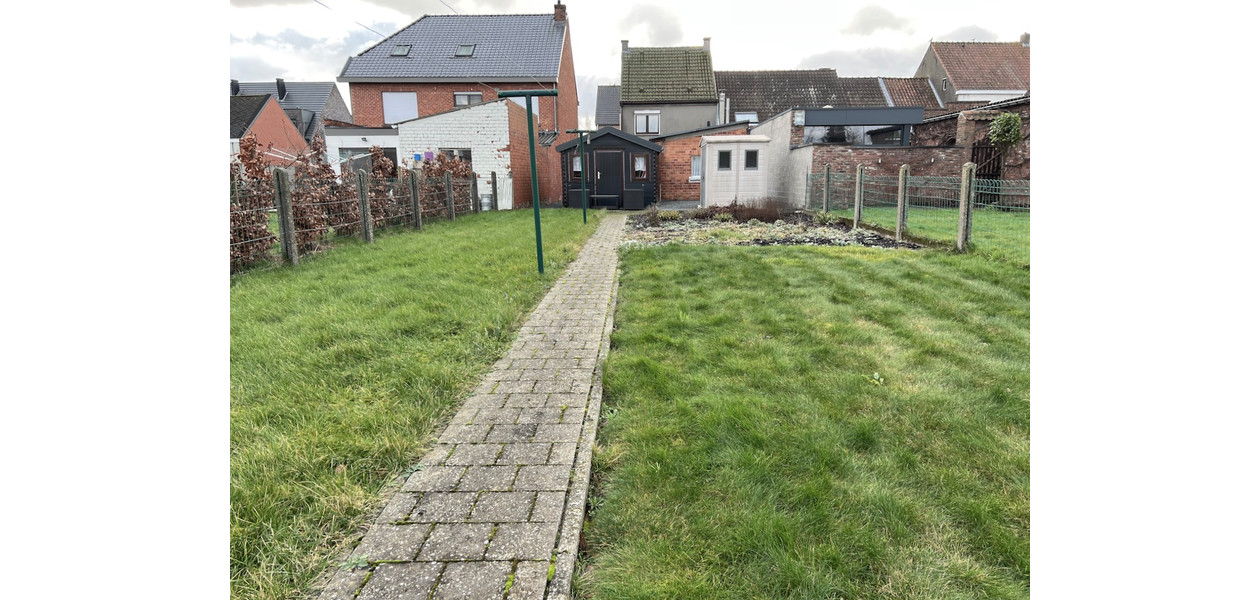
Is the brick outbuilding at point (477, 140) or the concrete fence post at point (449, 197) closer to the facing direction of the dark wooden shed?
the concrete fence post

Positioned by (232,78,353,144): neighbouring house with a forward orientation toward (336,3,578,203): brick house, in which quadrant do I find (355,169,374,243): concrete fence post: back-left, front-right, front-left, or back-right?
front-right

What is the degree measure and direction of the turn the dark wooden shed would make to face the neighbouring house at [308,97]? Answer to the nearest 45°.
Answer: approximately 135° to its right

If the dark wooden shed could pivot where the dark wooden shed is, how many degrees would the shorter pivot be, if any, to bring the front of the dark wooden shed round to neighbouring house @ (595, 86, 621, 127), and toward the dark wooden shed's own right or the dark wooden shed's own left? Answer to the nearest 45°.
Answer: approximately 180°

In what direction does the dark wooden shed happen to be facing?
toward the camera

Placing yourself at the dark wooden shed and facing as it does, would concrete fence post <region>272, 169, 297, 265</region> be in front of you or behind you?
in front

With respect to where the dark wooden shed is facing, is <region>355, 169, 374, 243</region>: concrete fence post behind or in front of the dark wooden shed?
in front

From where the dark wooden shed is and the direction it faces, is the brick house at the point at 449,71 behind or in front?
behind

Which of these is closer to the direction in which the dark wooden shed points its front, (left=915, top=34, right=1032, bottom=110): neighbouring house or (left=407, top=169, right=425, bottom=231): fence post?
the fence post

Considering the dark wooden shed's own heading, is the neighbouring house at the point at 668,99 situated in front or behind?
behind

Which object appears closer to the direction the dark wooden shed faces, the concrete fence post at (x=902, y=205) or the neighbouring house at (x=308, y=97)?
the concrete fence post

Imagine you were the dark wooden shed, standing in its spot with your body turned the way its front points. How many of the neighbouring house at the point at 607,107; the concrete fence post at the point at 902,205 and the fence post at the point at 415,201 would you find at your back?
1

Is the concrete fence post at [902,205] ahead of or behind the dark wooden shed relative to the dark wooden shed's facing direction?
ahead
